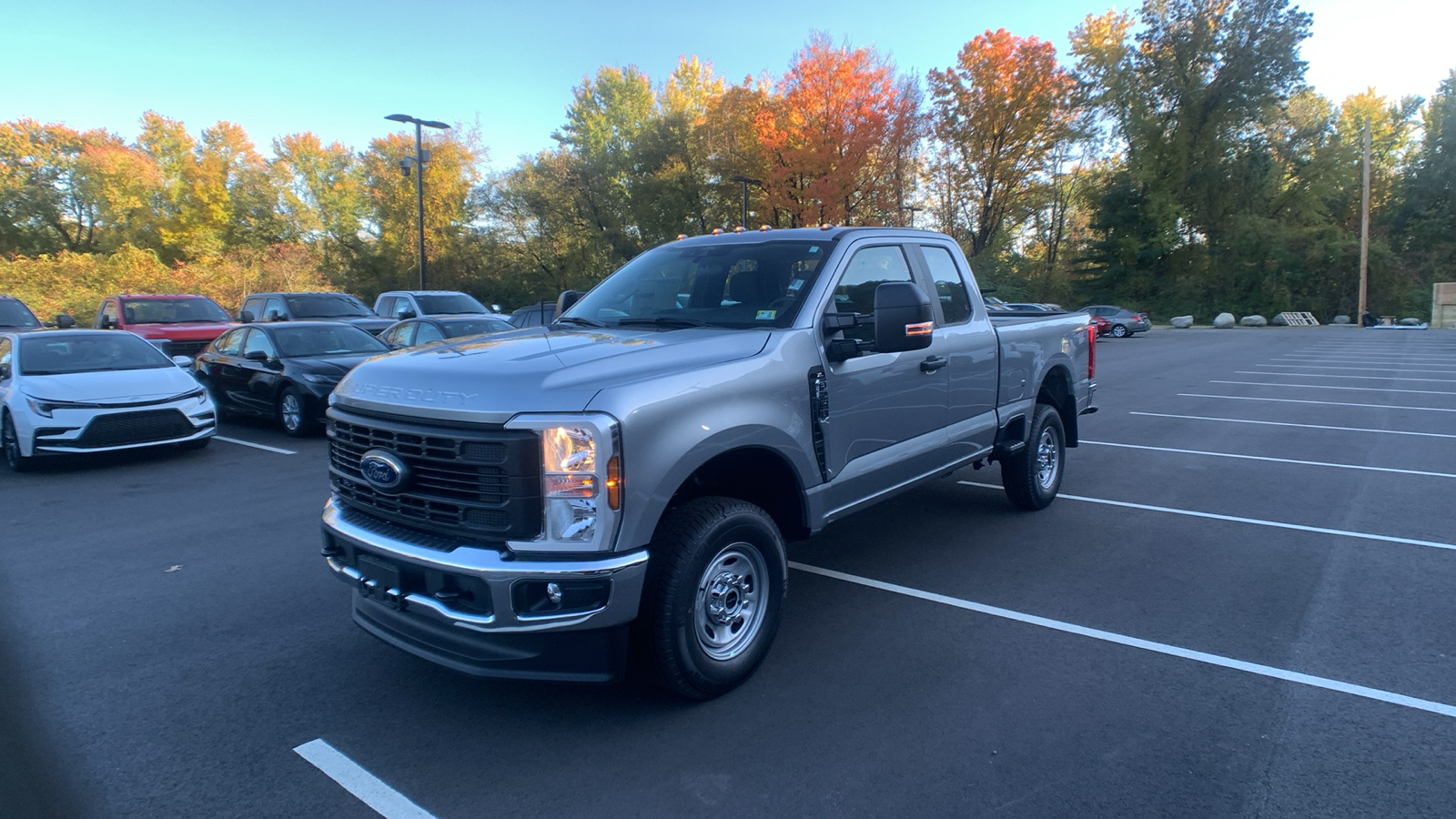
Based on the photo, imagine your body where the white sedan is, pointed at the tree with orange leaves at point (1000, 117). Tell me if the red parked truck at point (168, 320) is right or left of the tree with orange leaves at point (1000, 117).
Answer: left

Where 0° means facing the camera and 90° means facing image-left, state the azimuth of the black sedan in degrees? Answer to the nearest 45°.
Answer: approximately 315°

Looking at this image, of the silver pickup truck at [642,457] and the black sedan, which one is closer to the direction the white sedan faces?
the silver pickup truck

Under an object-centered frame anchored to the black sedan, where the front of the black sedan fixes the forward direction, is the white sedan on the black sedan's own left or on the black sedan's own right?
on the black sedan's own right

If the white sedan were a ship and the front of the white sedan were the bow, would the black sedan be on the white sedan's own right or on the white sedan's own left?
on the white sedan's own left

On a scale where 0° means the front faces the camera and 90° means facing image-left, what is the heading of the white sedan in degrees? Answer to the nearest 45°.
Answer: approximately 315°

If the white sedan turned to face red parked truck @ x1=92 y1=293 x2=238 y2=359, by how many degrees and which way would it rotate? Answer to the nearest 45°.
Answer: approximately 135° to its left

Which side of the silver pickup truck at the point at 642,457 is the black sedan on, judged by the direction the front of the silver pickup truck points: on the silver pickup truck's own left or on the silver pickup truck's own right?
on the silver pickup truck's own right
